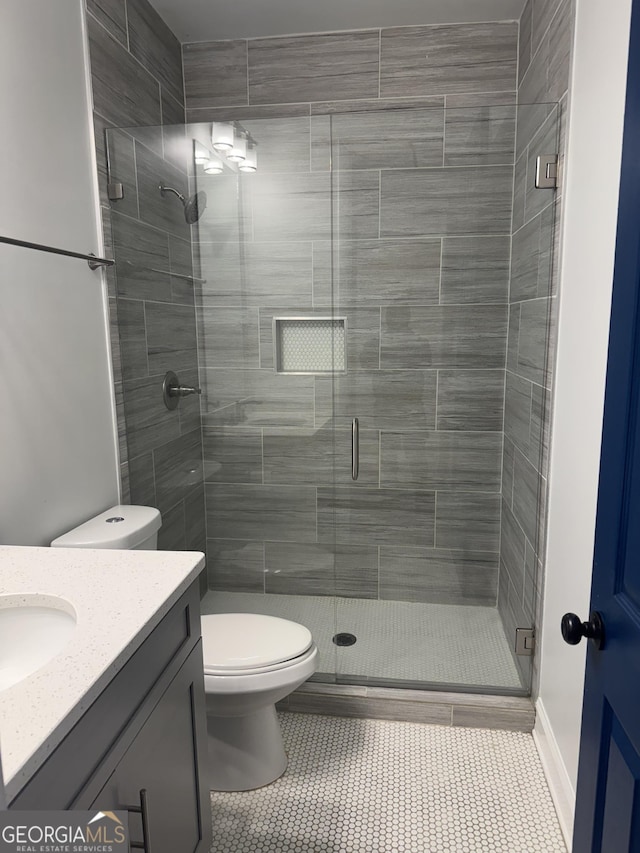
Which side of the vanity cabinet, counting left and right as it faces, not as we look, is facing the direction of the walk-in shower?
left

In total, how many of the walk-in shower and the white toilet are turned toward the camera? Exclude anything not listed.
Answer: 1

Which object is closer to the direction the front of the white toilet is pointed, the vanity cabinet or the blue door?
the blue door

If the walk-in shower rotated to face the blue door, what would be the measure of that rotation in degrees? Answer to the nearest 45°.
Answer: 0° — it already faces it

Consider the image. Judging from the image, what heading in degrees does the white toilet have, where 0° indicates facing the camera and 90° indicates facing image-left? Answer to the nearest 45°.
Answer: approximately 270°

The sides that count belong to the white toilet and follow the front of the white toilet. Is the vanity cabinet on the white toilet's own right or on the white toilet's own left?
on the white toilet's own right

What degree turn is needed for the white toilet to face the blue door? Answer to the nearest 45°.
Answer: approximately 45° to its right
